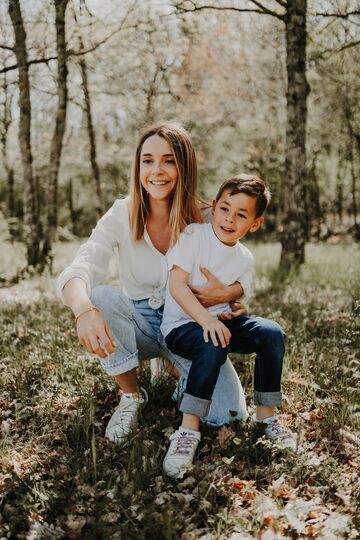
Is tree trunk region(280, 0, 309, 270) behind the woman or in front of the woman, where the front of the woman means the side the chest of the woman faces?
behind

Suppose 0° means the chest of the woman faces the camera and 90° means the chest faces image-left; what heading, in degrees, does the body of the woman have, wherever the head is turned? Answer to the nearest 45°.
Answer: approximately 0°

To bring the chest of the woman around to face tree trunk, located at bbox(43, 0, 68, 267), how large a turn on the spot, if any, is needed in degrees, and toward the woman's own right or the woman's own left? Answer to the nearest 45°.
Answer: approximately 180°

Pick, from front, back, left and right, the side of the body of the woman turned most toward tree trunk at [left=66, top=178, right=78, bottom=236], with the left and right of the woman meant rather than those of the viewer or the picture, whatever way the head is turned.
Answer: back

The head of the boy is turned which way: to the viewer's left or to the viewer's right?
to the viewer's left

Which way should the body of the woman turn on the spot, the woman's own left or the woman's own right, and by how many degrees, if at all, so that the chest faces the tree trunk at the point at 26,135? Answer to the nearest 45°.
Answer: approximately 180°
